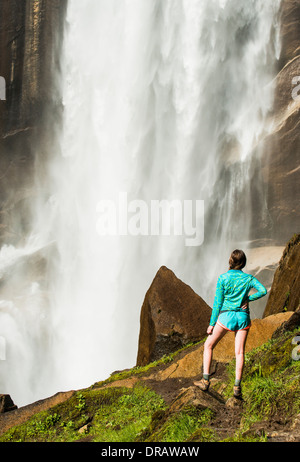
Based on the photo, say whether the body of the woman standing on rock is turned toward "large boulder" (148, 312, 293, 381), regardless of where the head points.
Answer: yes

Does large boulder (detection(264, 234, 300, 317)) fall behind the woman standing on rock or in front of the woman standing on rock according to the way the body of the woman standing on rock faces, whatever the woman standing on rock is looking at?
in front

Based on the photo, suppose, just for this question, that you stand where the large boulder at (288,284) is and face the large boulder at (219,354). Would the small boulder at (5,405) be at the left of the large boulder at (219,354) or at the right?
right

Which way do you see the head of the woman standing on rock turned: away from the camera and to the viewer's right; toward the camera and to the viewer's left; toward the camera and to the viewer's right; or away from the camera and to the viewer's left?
away from the camera and to the viewer's left

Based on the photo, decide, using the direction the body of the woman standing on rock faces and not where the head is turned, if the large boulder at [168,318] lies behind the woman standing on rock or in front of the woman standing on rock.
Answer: in front

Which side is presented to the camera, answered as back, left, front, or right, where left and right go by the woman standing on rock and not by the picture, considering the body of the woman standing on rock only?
back

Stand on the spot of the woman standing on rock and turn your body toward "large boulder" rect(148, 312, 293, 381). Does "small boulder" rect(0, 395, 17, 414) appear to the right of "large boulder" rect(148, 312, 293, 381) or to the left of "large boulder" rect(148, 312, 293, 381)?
left

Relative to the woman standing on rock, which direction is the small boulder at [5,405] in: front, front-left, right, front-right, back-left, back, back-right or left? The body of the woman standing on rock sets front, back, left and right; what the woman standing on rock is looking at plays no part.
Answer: front-left
